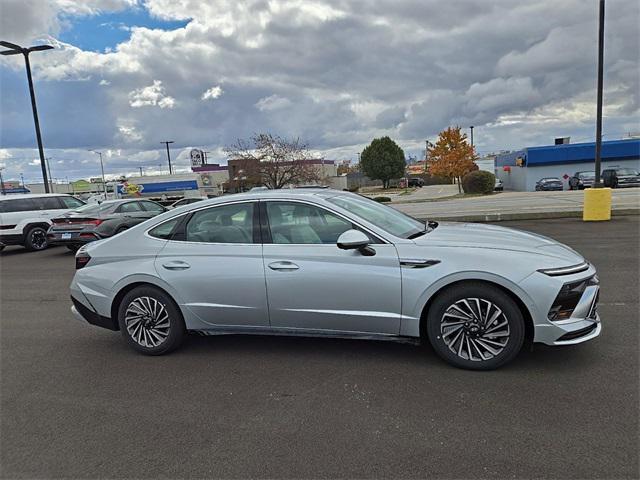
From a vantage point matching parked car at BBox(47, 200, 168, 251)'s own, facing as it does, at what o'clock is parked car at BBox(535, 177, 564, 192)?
parked car at BBox(535, 177, 564, 192) is roughly at 1 o'clock from parked car at BBox(47, 200, 168, 251).

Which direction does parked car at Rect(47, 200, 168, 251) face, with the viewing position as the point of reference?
facing away from the viewer and to the right of the viewer

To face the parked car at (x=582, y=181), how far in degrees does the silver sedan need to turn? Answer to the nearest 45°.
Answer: approximately 45° to its left

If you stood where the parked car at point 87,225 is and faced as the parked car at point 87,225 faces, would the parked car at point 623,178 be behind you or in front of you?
in front

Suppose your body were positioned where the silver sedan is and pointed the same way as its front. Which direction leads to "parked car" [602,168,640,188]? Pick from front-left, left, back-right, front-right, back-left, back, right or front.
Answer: front-left

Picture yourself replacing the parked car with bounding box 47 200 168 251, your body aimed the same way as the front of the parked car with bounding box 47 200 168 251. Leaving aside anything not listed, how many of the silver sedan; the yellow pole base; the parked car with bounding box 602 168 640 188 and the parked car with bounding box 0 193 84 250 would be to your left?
1

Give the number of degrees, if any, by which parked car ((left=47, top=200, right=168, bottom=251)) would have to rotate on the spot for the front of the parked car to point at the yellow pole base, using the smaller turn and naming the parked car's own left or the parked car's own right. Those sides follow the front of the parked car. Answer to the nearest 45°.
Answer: approximately 90° to the parked car's own right

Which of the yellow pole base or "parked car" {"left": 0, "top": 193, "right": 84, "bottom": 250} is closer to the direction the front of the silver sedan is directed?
the yellow pole base

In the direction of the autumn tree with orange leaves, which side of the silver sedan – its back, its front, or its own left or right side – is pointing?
left

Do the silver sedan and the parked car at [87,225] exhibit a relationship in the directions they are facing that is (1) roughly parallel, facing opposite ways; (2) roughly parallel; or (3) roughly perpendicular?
roughly perpendicular

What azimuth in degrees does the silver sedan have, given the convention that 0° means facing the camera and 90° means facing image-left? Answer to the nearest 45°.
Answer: approximately 270°

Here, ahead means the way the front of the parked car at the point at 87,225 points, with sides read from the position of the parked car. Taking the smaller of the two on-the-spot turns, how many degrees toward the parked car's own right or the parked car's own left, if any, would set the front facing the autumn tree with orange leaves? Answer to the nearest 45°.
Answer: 0° — it already faces it

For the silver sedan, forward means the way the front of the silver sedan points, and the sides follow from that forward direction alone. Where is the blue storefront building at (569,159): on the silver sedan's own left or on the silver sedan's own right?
on the silver sedan's own left

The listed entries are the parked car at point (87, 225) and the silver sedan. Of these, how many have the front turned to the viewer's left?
0
